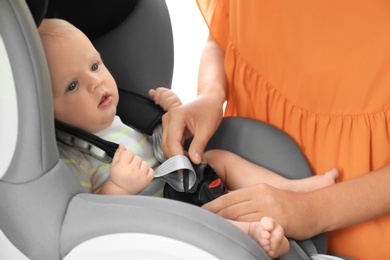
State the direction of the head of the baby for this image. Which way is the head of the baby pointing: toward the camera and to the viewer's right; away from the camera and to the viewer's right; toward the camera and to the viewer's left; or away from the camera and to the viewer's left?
toward the camera and to the viewer's right

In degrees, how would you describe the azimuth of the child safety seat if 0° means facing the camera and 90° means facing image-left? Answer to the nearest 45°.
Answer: approximately 270°
